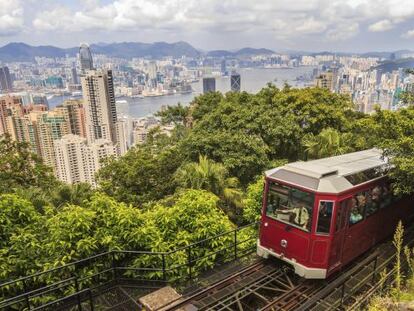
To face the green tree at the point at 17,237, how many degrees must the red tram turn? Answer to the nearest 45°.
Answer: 0° — it already faces it

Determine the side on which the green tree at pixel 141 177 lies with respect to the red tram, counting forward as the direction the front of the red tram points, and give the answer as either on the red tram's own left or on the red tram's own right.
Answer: on the red tram's own right

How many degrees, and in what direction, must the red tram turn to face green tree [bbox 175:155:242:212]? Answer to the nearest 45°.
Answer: approximately 90° to its right

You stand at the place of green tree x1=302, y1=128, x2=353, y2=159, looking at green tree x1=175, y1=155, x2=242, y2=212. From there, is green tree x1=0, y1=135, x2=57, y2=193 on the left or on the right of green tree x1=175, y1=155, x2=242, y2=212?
right

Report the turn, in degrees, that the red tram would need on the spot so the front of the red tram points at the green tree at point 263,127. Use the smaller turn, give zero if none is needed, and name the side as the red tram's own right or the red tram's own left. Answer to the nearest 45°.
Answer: approximately 135° to the red tram's own right

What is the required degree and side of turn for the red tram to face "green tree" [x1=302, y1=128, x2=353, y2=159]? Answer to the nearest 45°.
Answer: approximately 135° to its right

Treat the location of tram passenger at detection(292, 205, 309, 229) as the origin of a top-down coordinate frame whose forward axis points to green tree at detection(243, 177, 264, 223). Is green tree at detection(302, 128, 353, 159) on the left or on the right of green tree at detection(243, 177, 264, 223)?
right

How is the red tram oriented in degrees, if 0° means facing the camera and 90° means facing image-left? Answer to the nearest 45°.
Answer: approximately 45°

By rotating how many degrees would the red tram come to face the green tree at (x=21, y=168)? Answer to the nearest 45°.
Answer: approximately 45° to its right
